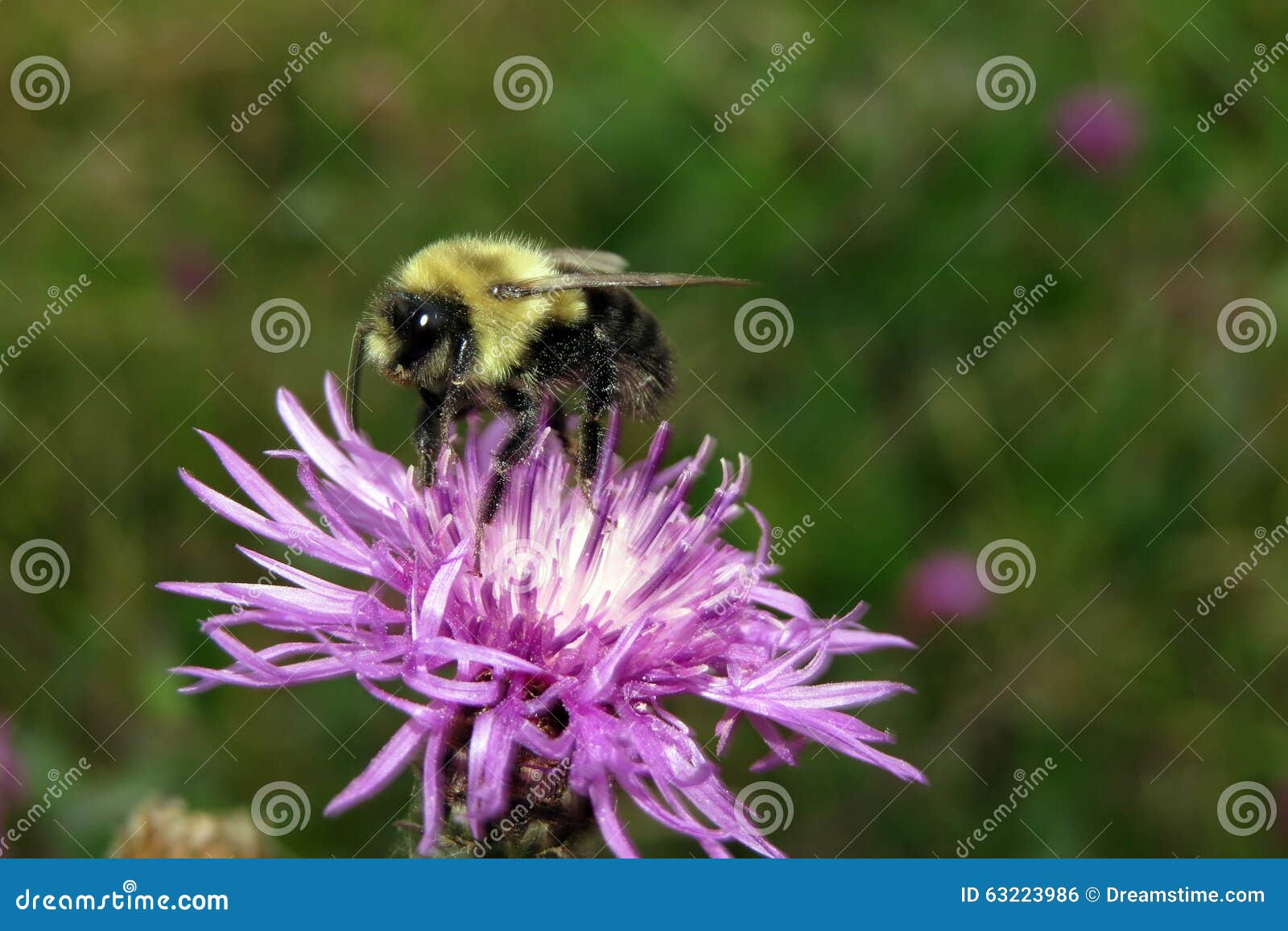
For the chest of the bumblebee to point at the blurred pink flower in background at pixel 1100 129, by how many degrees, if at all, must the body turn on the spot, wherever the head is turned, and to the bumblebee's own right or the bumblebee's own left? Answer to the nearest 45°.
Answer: approximately 90° to the bumblebee's own right

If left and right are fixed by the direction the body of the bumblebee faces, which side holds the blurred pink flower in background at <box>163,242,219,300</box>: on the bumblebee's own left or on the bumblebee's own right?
on the bumblebee's own right

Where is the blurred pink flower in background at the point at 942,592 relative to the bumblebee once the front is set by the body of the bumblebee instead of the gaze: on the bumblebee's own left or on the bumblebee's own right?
on the bumblebee's own right

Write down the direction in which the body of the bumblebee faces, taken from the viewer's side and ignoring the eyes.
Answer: to the viewer's left
